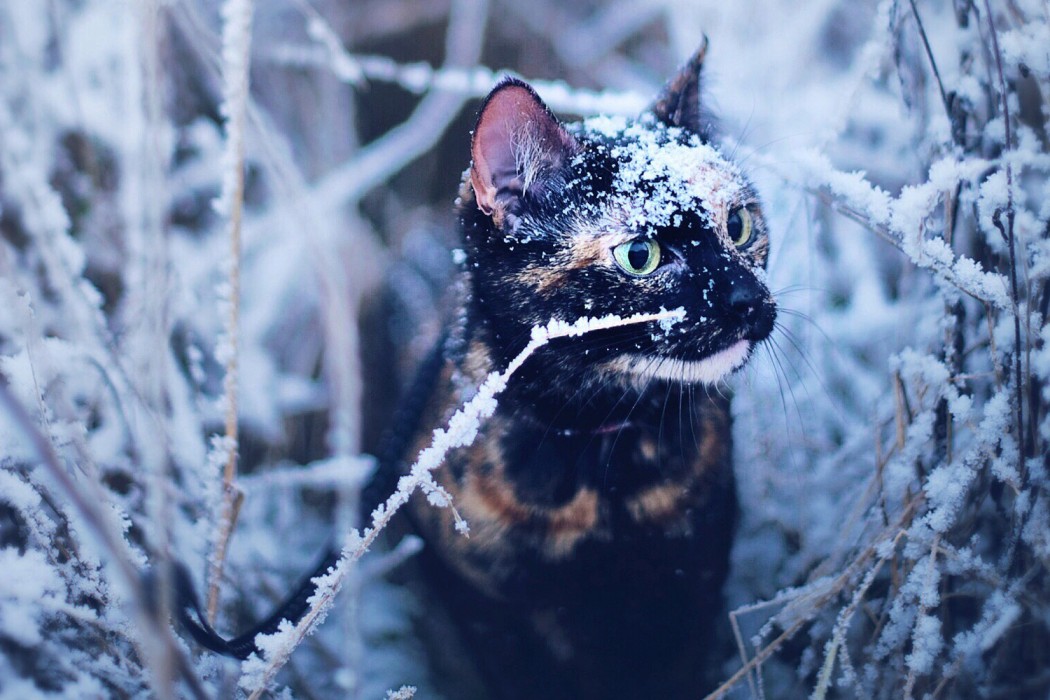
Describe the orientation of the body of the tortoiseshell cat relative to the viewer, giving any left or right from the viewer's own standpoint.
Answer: facing the viewer and to the right of the viewer
